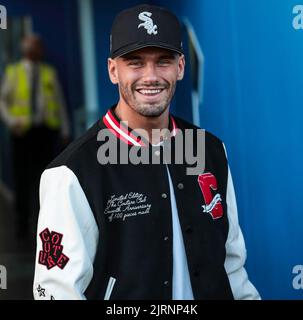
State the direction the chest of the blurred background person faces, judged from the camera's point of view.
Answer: toward the camera

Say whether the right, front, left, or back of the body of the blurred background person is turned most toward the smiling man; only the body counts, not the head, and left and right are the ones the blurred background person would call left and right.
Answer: front

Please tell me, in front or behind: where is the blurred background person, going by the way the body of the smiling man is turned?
behind

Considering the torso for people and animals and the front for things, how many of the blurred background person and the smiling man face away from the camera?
0

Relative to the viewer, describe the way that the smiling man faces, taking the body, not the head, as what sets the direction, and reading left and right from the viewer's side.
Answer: facing the viewer and to the right of the viewer
